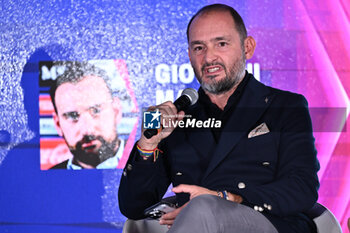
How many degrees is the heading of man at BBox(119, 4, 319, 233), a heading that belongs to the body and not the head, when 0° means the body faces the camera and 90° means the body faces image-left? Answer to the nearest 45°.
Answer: approximately 45°
